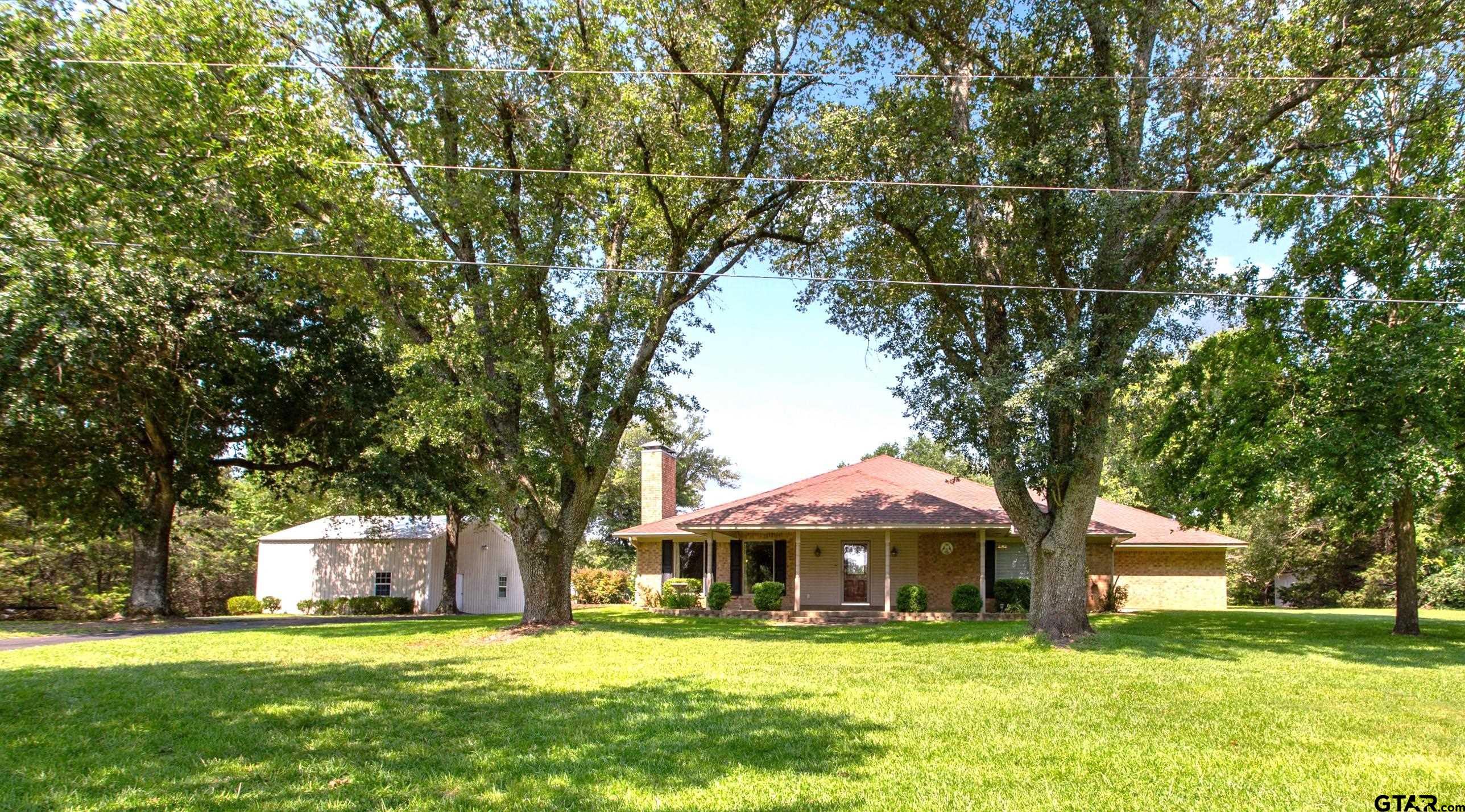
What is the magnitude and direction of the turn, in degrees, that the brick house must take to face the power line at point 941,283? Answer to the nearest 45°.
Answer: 0° — it already faces it

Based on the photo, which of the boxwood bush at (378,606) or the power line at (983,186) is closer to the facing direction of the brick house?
the power line

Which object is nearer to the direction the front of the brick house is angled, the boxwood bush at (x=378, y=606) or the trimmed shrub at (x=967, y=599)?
the trimmed shrub

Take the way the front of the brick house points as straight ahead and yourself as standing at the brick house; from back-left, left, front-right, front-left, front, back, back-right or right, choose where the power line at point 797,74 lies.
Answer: front

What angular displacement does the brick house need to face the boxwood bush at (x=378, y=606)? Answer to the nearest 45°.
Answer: approximately 90° to its right

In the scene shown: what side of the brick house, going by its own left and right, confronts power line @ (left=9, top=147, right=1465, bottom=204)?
front

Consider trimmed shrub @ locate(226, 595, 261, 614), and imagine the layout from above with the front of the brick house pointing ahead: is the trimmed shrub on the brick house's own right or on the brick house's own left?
on the brick house's own right

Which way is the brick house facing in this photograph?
toward the camera
